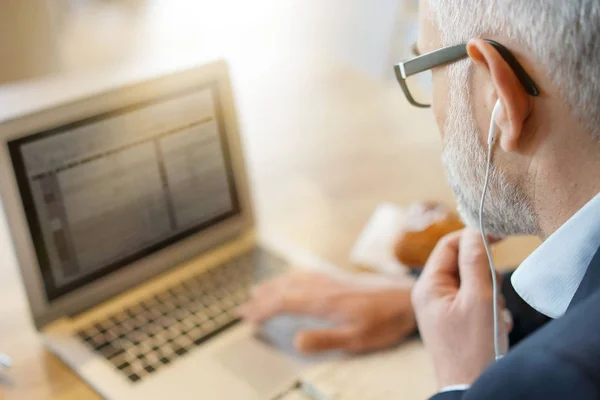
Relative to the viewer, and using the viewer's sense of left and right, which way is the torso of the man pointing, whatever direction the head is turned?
facing away from the viewer and to the left of the viewer

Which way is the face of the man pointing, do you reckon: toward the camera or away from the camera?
away from the camera
